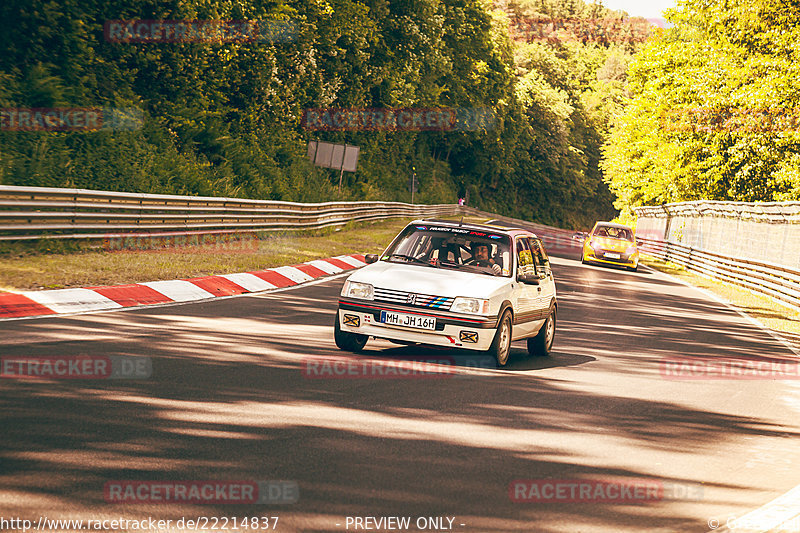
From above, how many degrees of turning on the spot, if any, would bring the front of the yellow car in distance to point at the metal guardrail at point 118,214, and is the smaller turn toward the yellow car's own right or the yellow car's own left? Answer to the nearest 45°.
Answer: approximately 45° to the yellow car's own right

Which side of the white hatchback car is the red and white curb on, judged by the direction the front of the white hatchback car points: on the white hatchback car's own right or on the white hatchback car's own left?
on the white hatchback car's own right

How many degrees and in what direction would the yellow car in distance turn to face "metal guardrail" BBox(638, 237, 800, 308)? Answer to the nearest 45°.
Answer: approximately 45° to its left

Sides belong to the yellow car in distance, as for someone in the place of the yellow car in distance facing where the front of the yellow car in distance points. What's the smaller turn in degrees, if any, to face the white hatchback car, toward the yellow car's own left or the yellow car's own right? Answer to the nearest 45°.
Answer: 0° — it already faces it

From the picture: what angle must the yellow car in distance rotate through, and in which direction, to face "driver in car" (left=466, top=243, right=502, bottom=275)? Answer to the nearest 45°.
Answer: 0° — it already faces them

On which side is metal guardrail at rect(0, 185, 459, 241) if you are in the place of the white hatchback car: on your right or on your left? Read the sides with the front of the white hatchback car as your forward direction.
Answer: on your right

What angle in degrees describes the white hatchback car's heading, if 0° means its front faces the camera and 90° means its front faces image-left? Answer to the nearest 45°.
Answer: approximately 45°

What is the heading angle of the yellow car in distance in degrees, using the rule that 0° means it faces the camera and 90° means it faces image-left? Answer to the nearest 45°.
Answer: approximately 0°

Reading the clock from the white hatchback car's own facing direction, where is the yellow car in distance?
The yellow car in distance is roughly at 5 o'clock from the white hatchback car.
